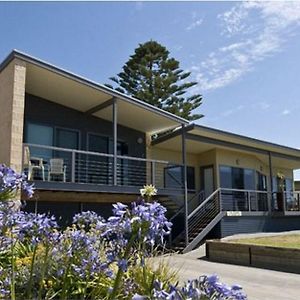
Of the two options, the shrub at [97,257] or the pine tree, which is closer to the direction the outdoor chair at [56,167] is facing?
the shrub

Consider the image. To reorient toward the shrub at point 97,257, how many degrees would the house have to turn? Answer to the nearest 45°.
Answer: approximately 45° to its right

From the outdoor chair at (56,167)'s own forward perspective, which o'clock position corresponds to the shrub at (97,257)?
The shrub is roughly at 12 o'clock from the outdoor chair.

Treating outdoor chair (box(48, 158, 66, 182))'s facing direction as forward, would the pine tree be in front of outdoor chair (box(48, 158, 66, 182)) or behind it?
behind

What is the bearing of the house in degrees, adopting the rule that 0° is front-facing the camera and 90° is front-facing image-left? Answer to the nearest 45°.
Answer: approximately 315°

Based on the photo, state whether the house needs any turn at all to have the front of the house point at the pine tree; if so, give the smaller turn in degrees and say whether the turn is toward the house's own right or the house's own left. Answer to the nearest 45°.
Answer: approximately 135° to the house's own left

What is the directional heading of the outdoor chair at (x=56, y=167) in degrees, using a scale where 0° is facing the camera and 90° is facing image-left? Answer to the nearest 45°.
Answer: approximately 0°

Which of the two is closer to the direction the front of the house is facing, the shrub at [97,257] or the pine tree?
the shrub
